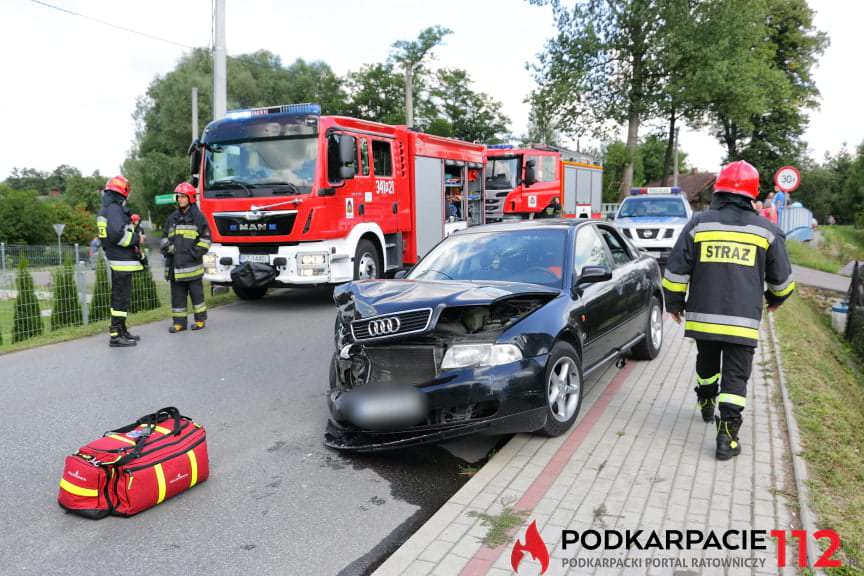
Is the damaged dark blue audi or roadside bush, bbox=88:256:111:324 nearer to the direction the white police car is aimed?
the damaged dark blue audi

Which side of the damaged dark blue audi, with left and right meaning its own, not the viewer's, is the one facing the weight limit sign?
back

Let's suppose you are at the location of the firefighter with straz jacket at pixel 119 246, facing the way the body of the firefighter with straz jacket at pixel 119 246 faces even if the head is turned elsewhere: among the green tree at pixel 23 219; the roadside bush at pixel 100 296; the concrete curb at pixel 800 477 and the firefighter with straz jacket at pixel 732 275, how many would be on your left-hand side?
2

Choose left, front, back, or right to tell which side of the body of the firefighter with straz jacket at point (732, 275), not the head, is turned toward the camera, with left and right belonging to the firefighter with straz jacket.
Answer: back

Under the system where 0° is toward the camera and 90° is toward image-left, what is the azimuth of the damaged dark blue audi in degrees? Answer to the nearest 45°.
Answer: approximately 45°

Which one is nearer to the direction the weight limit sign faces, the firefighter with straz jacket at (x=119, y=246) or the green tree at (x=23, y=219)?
the firefighter with straz jacket

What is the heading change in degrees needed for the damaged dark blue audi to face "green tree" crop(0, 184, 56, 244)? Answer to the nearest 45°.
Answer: approximately 90° to its right
